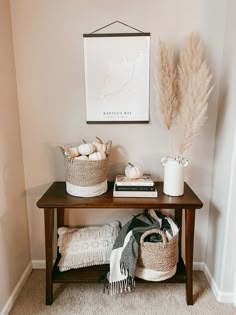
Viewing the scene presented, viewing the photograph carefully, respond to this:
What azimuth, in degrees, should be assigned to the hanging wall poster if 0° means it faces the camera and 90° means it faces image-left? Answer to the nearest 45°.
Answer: approximately 0°
